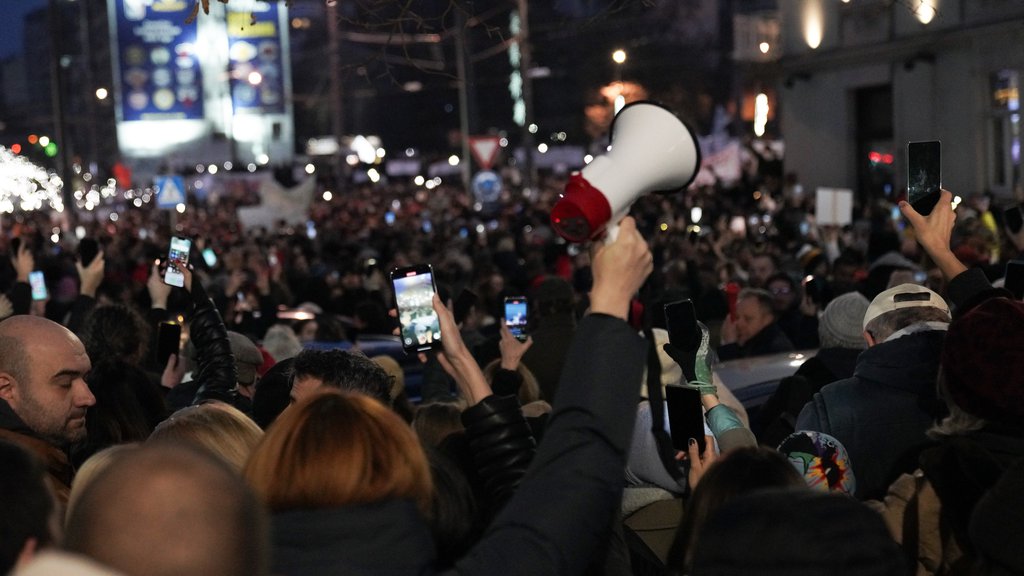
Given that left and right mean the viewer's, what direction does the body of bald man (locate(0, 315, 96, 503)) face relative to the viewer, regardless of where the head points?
facing to the right of the viewer

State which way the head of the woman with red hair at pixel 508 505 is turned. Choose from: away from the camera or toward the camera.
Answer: away from the camera

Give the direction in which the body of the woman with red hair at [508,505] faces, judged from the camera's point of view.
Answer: away from the camera

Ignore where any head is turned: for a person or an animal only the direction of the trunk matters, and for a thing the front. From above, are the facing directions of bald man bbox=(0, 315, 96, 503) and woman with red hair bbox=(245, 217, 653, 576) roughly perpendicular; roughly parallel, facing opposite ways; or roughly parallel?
roughly perpendicular

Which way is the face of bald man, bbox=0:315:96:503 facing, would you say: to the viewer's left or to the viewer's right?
to the viewer's right

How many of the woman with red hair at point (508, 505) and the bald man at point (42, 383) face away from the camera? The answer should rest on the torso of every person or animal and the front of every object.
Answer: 1

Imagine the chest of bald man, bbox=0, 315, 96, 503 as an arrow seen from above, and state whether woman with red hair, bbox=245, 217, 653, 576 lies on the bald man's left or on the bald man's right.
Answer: on the bald man's right

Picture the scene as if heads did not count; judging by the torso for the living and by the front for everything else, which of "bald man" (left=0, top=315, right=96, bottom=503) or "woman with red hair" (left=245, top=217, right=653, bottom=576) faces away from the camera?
the woman with red hair

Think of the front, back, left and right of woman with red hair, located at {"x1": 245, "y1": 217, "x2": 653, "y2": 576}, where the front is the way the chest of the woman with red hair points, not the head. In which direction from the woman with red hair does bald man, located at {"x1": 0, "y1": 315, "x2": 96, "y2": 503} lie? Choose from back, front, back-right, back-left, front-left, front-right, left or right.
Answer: front-left
